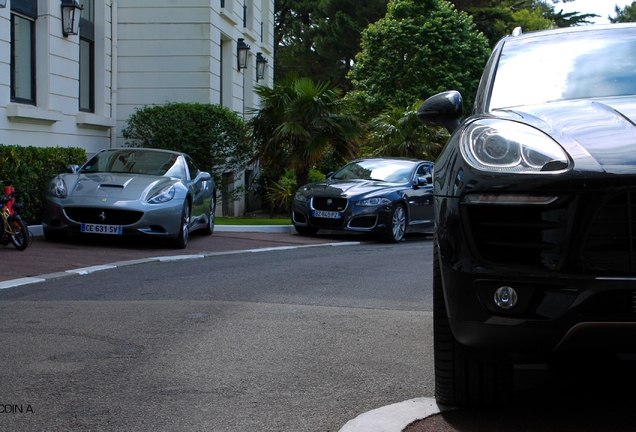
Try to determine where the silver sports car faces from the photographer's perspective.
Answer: facing the viewer and to the left of the viewer

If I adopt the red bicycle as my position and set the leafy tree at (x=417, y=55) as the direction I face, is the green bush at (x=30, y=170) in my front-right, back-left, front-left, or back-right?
front-left

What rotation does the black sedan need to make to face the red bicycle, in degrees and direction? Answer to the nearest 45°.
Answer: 0° — it already faces it

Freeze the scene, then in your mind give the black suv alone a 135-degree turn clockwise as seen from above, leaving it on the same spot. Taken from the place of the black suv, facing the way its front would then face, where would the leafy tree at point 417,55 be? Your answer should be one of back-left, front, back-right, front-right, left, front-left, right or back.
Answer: front-right

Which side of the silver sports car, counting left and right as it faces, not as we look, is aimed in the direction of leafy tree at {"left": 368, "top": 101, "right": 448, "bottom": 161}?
back

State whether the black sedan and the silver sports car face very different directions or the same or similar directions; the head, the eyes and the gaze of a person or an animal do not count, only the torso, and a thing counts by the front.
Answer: same or similar directions

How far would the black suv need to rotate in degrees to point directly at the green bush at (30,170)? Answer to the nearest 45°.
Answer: approximately 135° to its right

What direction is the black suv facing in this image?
toward the camera

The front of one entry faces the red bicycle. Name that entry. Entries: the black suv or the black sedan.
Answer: the black sedan

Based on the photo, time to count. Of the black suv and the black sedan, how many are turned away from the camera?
0

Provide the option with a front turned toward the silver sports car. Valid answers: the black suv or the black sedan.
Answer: the black sedan

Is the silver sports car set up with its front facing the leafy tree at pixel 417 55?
no

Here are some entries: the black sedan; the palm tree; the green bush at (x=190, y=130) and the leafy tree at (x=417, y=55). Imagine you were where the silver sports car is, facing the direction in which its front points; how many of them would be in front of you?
0

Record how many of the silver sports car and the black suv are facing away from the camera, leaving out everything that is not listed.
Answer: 0

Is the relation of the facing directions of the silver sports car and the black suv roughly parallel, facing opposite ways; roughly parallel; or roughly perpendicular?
roughly parallel

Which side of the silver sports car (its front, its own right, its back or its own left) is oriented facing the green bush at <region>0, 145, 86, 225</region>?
right
